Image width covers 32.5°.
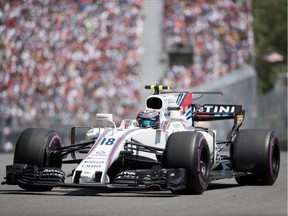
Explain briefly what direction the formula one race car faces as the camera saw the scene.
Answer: facing the viewer and to the left of the viewer
